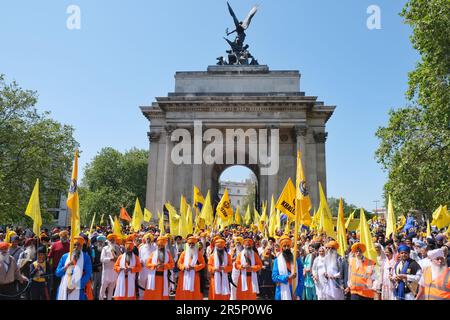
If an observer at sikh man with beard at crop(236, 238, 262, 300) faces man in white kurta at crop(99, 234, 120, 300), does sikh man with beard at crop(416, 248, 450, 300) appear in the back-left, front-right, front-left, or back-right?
back-left

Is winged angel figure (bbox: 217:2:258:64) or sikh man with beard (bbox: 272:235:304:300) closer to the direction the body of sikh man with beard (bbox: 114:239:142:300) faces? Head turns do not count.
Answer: the sikh man with beard

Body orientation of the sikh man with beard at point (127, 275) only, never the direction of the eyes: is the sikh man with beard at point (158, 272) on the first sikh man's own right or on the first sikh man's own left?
on the first sikh man's own left

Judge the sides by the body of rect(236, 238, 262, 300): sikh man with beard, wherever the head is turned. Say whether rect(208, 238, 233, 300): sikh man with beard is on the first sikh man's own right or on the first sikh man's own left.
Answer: on the first sikh man's own right

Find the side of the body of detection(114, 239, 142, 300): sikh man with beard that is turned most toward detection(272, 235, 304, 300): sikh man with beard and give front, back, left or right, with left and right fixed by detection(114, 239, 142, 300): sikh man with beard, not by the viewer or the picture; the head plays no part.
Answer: left

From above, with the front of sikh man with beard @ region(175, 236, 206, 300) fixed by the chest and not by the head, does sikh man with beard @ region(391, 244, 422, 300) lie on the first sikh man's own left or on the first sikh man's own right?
on the first sikh man's own left
